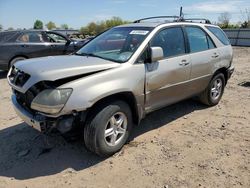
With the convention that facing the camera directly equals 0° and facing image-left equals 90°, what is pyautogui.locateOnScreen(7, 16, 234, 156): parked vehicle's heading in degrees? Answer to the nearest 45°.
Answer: approximately 45°

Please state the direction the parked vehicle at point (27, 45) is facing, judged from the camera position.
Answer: facing to the right of the viewer

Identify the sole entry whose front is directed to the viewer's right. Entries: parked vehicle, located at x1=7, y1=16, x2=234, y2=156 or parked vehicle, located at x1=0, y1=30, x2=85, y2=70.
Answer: parked vehicle, located at x1=0, y1=30, x2=85, y2=70

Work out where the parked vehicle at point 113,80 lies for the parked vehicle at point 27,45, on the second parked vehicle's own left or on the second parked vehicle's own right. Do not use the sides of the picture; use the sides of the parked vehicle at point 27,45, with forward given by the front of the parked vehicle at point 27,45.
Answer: on the second parked vehicle's own right

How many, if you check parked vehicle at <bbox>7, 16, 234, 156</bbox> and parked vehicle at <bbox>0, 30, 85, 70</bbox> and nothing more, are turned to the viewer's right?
1

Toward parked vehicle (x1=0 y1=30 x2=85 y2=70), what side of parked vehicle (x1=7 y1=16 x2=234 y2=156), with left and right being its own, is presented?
right
